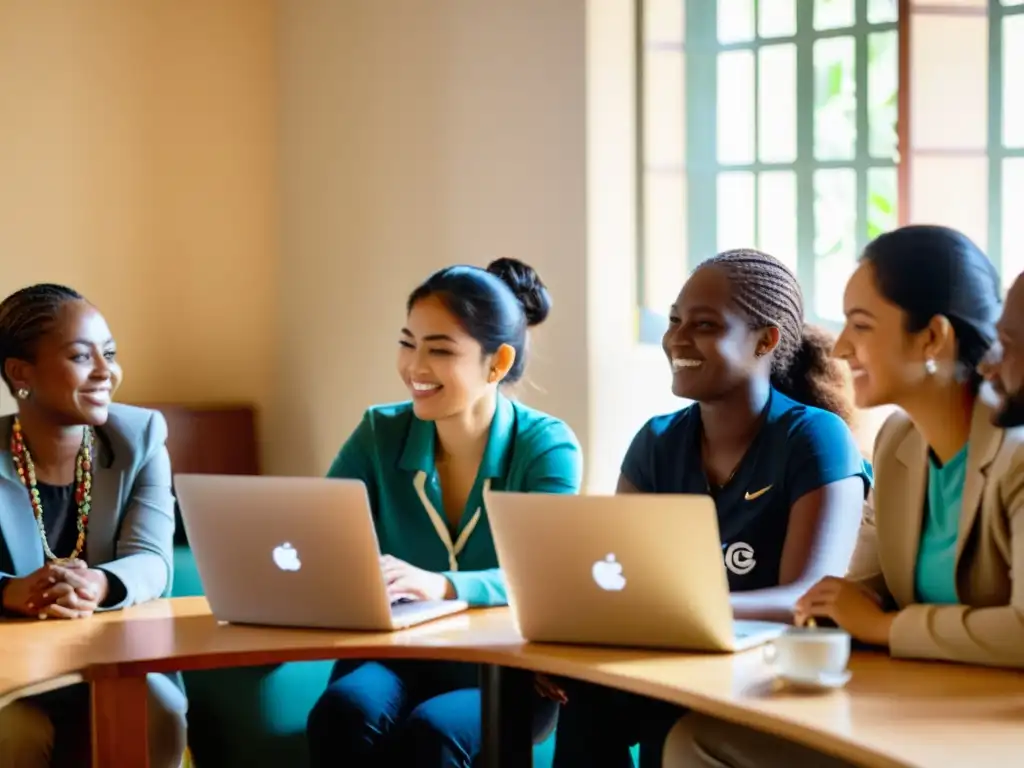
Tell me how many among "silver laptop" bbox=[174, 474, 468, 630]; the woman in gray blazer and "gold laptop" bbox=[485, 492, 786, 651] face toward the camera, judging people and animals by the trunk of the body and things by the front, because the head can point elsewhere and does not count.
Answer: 1

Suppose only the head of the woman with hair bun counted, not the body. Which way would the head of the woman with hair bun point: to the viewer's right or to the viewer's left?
to the viewer's left

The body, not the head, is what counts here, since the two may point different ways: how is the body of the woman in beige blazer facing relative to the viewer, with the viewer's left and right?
facing the viewer and to the left of the viewer

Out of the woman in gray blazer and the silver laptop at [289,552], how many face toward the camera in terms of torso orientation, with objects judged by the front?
1

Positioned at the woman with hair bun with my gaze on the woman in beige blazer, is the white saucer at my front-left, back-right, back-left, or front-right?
front-right

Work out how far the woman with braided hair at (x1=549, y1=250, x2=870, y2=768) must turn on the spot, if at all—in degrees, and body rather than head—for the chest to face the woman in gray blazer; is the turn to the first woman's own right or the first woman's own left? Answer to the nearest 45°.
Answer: approximately 45° to the first woman's own right

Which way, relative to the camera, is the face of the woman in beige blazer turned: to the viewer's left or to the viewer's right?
to the viewer's left

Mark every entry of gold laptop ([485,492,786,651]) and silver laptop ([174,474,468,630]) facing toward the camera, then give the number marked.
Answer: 0

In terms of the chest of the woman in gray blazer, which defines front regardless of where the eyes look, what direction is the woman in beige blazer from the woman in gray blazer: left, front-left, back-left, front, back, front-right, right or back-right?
front-left

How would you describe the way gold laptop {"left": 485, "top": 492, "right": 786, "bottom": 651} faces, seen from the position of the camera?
facing away from the viewer and to the right of the viewer

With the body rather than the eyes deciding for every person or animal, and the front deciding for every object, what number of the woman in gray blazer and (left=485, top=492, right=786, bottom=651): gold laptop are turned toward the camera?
1

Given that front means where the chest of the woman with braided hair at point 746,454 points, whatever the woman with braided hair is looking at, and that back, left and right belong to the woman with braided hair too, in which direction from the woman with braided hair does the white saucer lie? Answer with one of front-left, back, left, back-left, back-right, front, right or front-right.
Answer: front-left

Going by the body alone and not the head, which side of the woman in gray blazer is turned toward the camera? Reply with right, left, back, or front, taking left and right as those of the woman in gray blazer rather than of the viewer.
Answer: front

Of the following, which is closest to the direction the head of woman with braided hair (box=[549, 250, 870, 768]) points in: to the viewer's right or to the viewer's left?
to the viewer's left
